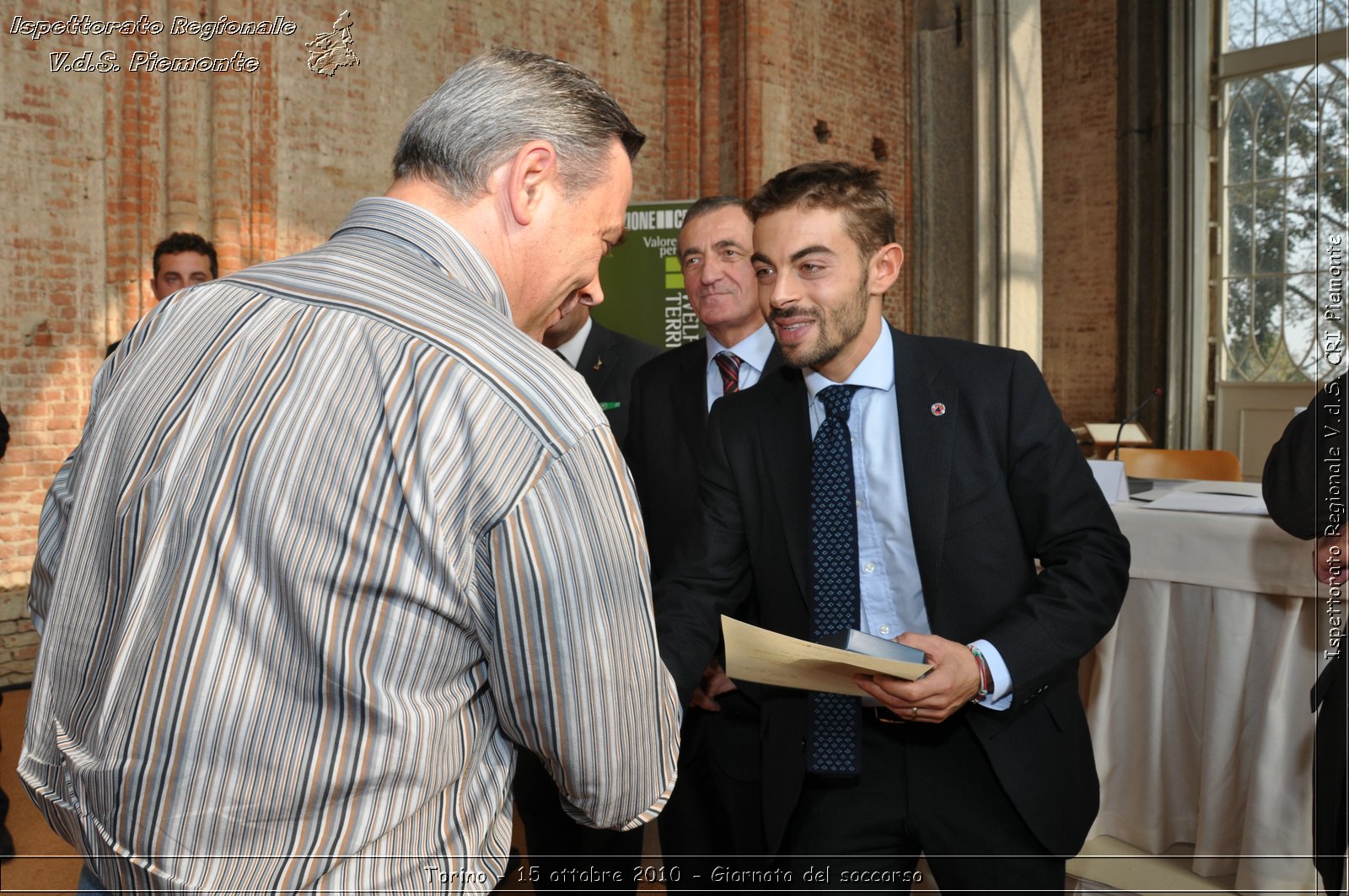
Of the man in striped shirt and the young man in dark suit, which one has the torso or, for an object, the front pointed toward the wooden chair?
the man in striped shirt

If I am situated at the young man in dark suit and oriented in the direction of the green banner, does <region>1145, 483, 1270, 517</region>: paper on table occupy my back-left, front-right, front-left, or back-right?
front-right

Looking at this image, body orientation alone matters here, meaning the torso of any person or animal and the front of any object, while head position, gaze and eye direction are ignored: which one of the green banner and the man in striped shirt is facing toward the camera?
the green banner

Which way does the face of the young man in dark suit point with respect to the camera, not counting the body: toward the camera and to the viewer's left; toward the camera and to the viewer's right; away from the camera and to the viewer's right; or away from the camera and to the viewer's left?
toward the camera and to the viewer's left

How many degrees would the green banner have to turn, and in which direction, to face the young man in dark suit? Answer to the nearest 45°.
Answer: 0° — it already faces them

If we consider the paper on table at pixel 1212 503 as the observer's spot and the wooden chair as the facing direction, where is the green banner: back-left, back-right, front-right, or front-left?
front-left

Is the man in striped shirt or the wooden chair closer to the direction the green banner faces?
the man in striped shirt

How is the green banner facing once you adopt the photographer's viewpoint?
facing the viewer

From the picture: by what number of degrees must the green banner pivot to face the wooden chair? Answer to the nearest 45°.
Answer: approximately 45° to its left

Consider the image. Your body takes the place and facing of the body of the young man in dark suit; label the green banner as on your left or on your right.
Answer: on your right

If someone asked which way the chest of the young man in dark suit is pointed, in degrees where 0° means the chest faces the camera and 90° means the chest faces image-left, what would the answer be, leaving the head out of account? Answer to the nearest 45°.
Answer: approximately 45°

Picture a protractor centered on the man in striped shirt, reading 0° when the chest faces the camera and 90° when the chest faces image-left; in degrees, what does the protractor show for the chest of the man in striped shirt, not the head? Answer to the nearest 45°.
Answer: approximately 225°

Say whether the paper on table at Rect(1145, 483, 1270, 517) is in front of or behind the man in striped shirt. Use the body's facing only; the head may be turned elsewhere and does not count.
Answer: in front

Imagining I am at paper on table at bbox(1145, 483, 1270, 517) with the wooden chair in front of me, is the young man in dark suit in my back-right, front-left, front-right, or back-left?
back-left

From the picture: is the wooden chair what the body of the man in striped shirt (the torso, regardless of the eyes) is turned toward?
yes

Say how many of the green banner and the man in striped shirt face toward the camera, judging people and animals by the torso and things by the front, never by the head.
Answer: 1

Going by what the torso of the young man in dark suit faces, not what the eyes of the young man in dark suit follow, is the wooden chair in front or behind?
behind

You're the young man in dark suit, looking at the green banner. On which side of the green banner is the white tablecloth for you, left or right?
right
